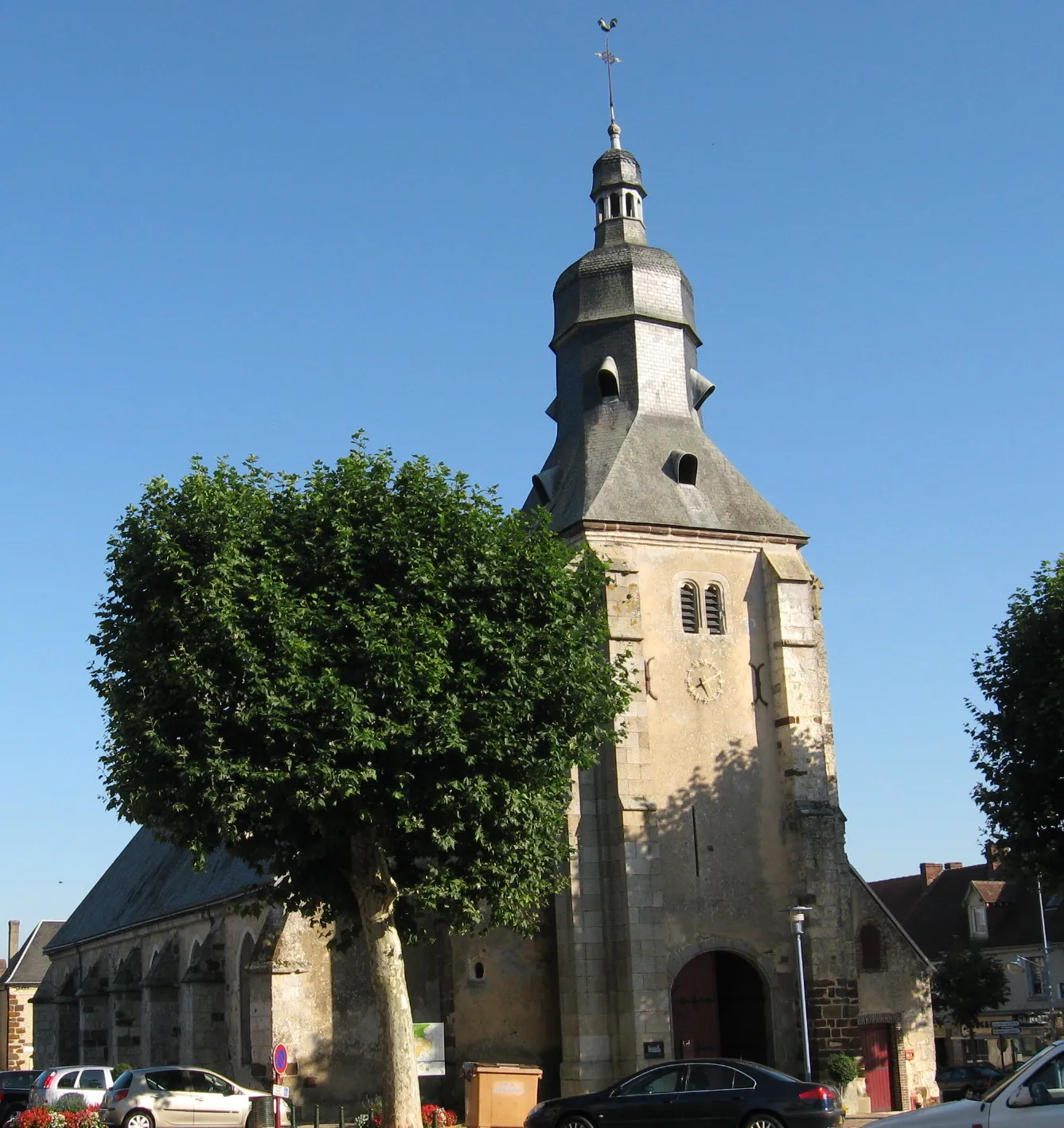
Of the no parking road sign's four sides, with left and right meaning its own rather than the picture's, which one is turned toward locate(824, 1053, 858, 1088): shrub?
left

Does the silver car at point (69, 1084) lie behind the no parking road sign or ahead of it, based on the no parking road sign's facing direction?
behind

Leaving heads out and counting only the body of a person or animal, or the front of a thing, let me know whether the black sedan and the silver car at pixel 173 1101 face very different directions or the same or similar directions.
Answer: very different directions

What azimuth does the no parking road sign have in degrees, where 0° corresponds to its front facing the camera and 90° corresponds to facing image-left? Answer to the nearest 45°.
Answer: approximately 315°

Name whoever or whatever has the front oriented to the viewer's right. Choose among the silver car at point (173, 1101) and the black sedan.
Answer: the silver car

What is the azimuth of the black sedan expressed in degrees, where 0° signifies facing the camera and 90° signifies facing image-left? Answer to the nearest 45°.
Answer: approximately 90°

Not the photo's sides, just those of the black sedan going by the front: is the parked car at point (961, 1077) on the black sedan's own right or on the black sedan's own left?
on the black sedan's own right

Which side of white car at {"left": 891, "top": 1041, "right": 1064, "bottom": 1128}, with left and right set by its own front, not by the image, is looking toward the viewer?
left

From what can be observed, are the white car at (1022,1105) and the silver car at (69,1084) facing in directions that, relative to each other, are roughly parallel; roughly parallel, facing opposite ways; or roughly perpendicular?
roughly perpendicular

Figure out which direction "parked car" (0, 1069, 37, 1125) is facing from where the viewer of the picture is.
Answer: facing away from the viewer and to the right of the viewer

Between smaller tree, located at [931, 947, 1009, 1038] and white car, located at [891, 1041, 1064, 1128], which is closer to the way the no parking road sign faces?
the white car
